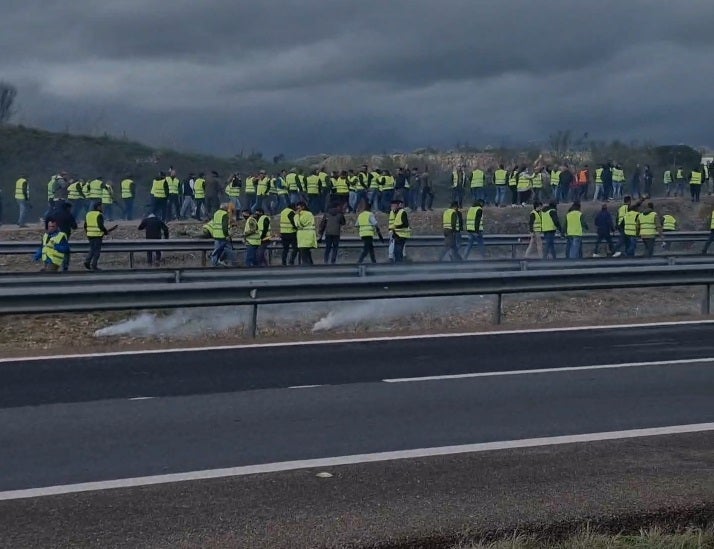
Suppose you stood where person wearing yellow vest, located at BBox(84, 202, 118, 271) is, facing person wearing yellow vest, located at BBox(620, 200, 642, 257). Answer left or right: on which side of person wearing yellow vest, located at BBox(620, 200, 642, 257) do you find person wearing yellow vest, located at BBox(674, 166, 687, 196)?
left

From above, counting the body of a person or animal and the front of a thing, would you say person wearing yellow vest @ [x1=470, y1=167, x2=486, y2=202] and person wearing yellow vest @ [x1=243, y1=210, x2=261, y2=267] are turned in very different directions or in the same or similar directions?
same or similar directions

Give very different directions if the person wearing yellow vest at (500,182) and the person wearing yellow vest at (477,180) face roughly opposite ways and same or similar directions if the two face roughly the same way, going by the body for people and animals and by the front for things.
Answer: same or similar directions
